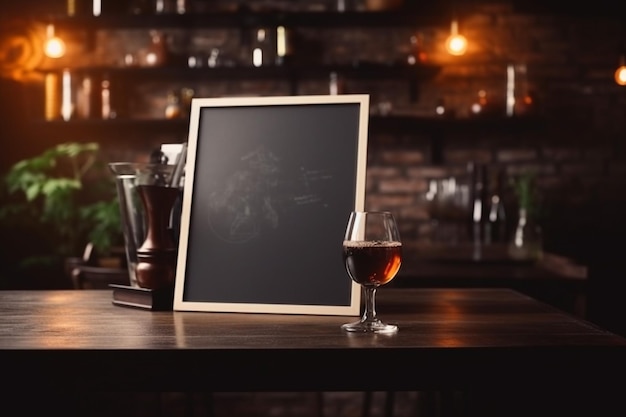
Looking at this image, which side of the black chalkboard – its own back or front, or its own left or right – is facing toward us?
front

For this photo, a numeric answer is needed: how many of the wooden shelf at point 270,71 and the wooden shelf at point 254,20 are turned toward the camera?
2

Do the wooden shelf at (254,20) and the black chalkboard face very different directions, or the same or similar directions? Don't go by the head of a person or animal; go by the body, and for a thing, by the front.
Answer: same or similar directions

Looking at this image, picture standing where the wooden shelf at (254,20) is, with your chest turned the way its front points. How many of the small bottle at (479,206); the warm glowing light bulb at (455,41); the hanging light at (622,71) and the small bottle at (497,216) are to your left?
4

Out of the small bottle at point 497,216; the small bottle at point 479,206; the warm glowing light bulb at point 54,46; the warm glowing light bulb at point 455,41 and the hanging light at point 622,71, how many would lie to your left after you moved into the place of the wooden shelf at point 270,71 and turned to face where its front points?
4

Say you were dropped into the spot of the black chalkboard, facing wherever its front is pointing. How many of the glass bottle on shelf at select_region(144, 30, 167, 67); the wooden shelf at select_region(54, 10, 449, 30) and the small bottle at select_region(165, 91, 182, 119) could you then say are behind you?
3

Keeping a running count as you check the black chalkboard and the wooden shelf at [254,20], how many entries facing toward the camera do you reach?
2

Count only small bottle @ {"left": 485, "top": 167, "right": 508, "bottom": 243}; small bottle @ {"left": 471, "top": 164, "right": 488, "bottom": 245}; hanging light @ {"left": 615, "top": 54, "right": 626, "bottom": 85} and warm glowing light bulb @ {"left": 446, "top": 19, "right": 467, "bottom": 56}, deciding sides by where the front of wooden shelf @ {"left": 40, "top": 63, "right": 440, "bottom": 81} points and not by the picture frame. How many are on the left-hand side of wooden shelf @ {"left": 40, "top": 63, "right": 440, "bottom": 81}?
4

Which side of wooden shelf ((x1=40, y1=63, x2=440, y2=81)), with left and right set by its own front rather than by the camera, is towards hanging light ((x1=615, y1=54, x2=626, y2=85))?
left

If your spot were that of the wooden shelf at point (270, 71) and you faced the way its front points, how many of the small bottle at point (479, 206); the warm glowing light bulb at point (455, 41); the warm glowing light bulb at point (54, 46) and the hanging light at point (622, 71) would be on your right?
1

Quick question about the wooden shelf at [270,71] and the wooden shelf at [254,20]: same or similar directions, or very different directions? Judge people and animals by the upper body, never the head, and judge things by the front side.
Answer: same or similar directions

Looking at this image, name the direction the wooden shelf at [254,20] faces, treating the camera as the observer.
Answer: facing the viewer
